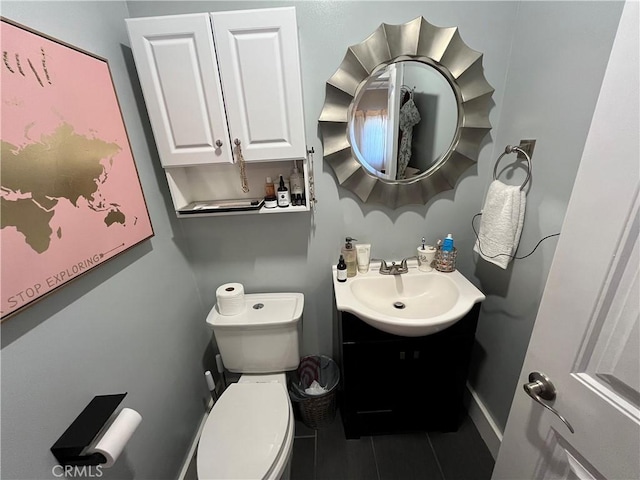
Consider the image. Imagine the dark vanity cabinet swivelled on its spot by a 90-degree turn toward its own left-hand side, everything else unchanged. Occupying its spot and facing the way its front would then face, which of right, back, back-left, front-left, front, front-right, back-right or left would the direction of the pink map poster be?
back-right

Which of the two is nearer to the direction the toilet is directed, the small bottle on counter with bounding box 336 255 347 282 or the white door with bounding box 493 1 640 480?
the white door

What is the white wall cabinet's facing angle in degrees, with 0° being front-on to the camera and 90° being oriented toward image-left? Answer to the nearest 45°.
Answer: approximately 0°

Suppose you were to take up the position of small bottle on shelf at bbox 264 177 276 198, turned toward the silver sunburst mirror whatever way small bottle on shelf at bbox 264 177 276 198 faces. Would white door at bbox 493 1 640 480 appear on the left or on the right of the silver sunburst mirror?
right

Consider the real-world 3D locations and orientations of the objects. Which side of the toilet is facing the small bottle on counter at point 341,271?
left

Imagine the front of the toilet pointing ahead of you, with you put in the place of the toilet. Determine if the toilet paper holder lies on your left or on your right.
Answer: on your right
